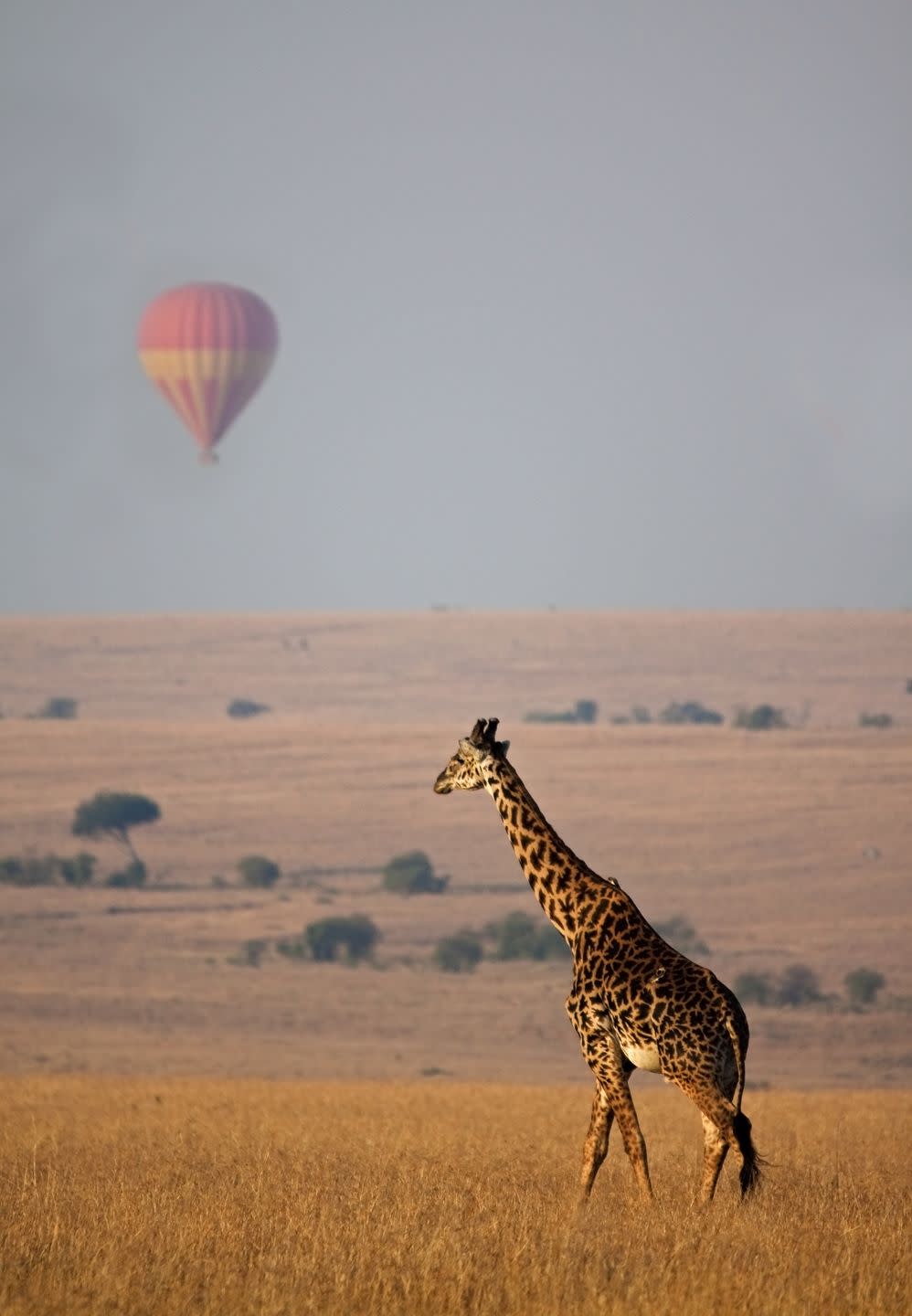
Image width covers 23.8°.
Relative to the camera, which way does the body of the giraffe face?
to the viewer's left
